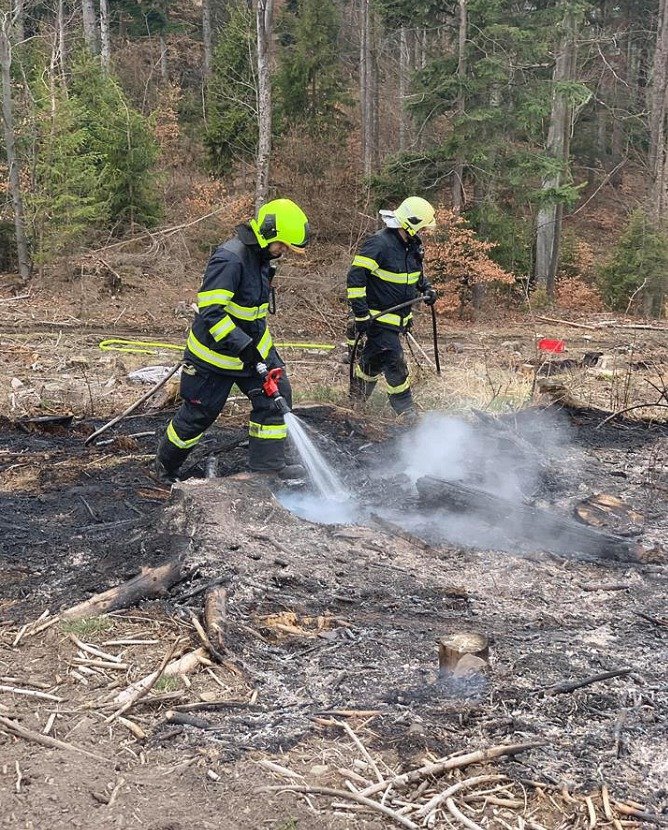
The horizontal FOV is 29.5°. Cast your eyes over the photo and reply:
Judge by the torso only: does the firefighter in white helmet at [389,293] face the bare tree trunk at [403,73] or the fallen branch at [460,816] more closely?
the fallen branch

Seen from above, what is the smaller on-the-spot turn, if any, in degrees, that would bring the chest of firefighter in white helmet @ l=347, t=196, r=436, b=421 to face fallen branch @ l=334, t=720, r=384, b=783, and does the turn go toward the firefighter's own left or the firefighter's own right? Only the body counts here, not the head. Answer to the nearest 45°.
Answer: approximately 45° to the firefighter's own right

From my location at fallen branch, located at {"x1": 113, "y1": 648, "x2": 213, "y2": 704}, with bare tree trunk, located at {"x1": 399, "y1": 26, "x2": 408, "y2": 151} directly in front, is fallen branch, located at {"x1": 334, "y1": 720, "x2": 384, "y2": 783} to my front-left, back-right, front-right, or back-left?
back-right

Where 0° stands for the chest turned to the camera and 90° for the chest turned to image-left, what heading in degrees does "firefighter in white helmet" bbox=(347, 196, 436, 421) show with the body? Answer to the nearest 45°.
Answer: approximately 315°

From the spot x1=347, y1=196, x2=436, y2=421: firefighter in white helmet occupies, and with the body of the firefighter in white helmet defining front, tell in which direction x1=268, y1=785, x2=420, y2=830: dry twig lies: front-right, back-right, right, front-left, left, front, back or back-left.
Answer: front-right

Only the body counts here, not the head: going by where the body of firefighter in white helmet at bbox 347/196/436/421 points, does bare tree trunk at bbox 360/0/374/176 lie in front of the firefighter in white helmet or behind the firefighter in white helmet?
behind

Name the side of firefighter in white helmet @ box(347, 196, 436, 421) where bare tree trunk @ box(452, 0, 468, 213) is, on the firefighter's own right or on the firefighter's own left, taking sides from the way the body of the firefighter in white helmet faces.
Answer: on the firefighter's own left

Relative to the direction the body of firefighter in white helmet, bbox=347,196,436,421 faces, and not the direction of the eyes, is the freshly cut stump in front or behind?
in front

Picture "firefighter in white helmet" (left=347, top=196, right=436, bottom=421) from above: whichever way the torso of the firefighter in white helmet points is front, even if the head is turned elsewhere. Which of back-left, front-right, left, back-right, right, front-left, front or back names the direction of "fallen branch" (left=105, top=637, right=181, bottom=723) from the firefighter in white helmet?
front-right

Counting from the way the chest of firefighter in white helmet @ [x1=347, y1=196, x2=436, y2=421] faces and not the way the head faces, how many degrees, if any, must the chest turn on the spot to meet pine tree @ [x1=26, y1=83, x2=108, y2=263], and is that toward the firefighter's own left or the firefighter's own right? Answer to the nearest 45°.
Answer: approximately 180°

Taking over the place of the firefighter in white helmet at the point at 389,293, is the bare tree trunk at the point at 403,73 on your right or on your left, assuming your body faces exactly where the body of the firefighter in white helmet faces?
on your left

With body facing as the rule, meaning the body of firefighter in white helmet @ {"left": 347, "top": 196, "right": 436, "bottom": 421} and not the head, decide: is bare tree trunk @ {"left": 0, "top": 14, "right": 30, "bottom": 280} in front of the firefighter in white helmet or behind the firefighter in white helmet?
behind

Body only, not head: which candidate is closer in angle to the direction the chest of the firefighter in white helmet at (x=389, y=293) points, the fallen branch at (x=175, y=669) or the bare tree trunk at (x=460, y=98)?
the fallen branch
